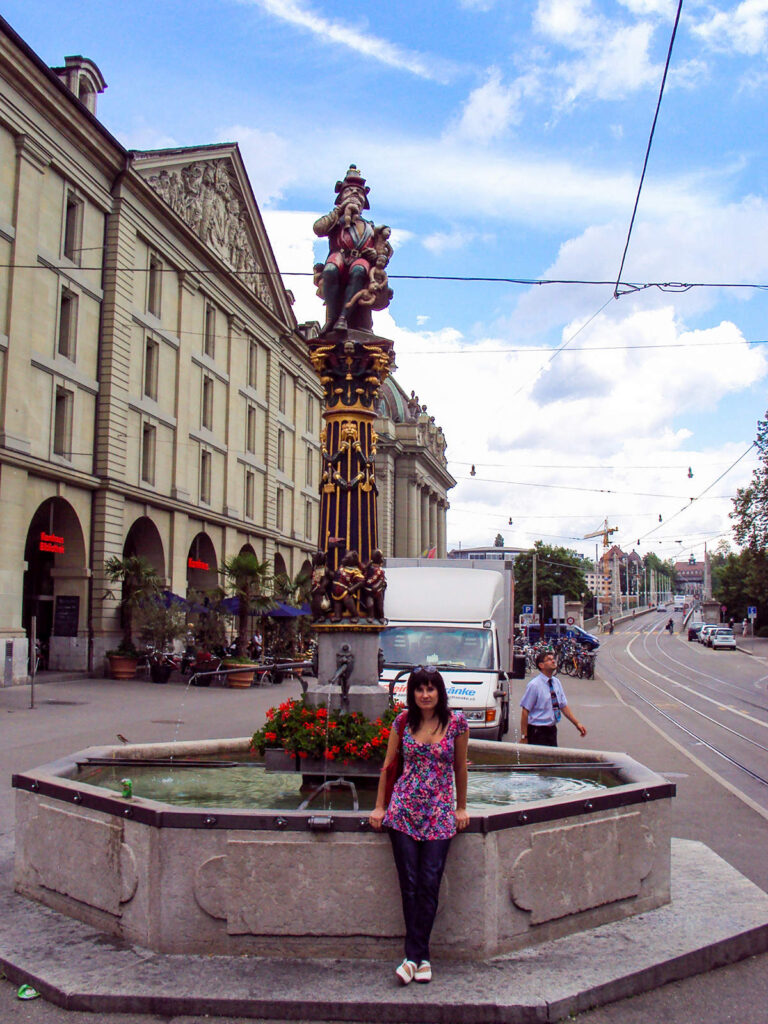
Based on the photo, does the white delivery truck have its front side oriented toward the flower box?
yes

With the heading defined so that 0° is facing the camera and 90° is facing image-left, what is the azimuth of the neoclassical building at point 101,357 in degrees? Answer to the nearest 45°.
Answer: approximately 315°

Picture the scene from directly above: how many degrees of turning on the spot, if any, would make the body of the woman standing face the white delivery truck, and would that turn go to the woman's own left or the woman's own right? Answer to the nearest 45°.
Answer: approximately 180°

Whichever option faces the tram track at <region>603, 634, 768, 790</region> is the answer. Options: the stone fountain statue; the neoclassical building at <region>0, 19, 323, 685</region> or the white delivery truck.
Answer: the neoclassical building

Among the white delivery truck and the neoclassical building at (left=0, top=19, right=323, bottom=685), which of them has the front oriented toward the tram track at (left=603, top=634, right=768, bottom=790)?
the neoclassical building
